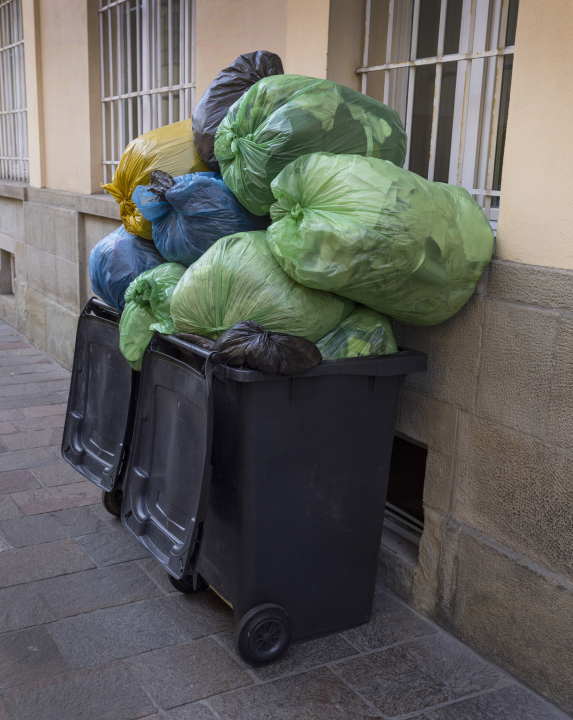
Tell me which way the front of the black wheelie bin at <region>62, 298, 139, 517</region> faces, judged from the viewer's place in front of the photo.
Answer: facing away from the viewer and to the right of the viewer

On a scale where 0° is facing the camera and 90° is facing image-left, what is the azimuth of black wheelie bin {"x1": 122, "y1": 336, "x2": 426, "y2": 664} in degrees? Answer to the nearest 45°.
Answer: approximately 225°

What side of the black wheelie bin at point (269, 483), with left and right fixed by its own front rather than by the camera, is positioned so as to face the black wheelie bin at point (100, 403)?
left
